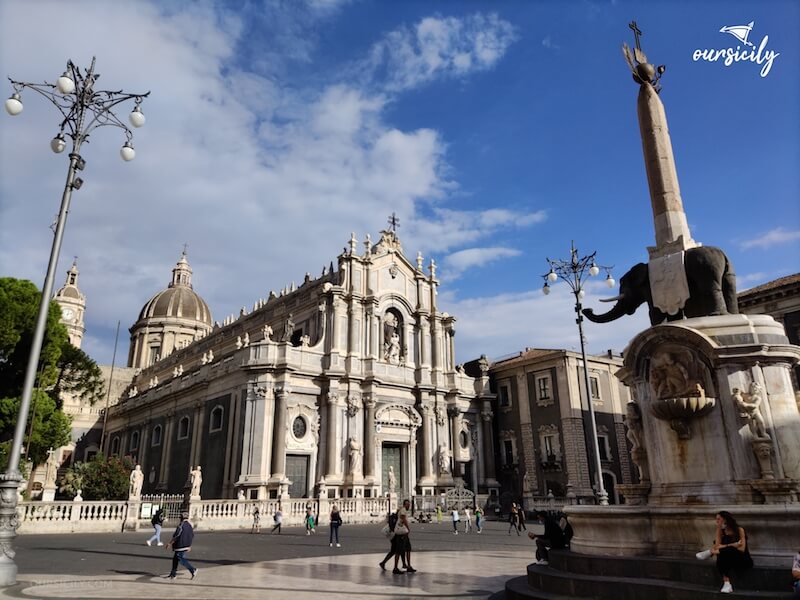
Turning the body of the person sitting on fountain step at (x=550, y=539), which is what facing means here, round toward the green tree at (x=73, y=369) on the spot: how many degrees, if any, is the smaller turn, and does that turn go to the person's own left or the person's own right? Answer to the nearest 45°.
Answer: approximately 45° to the person's own right

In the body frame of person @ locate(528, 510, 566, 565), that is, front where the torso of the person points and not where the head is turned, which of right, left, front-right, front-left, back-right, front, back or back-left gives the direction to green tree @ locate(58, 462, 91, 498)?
front-right

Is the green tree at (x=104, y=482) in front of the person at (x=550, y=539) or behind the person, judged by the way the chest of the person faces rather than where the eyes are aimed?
in front

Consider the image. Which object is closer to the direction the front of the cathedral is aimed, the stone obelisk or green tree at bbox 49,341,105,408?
the stone obelisk

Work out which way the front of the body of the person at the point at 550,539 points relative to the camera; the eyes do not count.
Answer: to the viewer's left

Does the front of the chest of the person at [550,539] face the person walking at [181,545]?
yes
